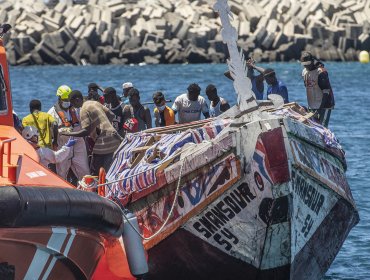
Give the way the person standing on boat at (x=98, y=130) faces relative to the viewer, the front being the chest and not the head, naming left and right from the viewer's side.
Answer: facing to the left of the viewer

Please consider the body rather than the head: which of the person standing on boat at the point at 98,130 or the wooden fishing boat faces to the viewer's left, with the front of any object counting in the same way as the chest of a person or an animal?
the person standing on boat

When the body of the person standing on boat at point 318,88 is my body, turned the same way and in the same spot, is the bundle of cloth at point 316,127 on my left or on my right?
on my left

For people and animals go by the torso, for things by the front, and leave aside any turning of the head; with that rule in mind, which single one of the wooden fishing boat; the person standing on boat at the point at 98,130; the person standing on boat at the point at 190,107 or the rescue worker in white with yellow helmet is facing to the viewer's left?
the person standing on boat at the point at 98,130

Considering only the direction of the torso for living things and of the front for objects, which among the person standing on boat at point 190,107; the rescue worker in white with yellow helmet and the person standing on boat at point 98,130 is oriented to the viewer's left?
the person standing on boat at point 98,130
